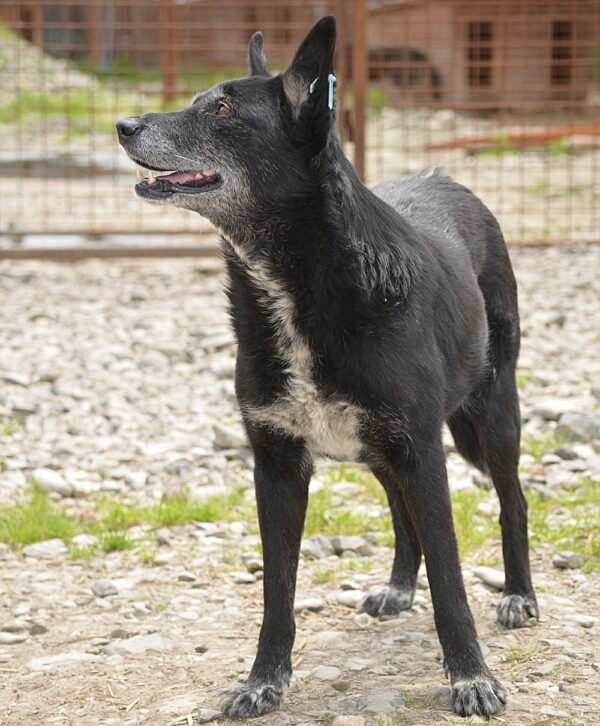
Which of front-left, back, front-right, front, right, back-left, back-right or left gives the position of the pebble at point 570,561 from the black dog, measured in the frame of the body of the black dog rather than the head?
back

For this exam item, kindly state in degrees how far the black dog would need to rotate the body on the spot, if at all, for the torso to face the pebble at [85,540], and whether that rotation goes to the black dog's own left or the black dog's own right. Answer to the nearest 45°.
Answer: approximately 90° to the black dog's own right

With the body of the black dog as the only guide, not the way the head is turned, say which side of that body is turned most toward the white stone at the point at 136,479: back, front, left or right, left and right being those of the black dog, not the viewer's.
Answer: right

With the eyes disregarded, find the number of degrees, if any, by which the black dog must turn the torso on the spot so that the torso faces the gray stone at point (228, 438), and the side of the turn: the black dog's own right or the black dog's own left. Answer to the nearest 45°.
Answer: approximately 135° to the black dog's own right

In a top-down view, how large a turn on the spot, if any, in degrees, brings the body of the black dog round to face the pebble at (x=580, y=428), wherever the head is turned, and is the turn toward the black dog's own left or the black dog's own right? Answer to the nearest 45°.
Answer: approximately 180°

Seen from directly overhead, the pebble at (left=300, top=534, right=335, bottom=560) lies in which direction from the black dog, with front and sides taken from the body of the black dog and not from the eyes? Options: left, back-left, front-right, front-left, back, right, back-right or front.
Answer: back-right

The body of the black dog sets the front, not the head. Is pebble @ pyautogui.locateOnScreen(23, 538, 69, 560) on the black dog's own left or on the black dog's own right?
on the black dog's own right

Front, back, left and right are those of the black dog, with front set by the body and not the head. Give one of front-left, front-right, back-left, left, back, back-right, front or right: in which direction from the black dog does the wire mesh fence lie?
back-right

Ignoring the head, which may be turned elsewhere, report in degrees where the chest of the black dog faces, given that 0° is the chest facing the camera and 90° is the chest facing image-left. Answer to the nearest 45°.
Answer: approximately 45°

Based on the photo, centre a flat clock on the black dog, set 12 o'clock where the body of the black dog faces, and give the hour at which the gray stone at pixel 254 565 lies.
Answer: The gray stone is roughly at 4 o'clock from the black dog.

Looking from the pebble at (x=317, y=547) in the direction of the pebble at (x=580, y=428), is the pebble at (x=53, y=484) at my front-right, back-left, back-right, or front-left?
back-left

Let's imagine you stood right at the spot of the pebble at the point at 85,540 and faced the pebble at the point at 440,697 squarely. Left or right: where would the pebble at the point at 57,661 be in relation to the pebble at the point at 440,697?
right
